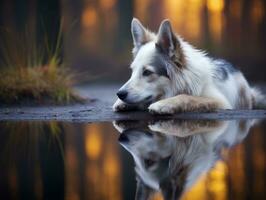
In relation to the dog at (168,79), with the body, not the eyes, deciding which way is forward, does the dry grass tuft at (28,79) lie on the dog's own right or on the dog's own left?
on the dog's own right

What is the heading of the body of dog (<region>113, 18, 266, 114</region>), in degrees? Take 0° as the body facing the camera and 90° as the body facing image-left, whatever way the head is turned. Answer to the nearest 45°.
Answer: approximately 45°
